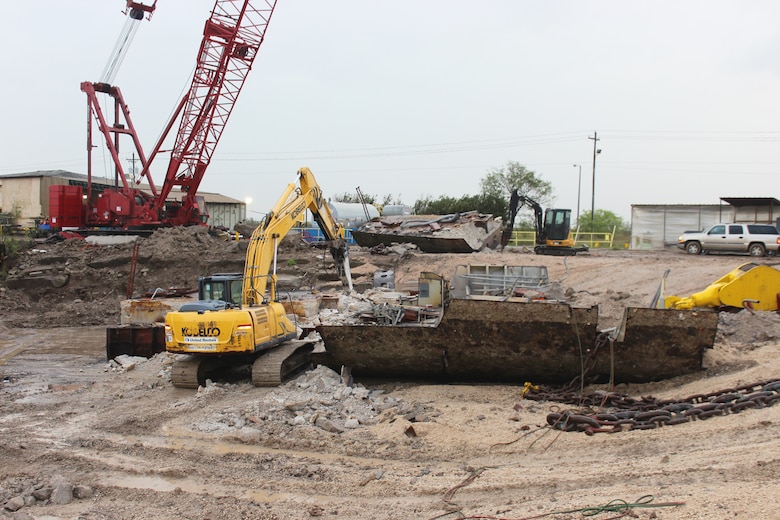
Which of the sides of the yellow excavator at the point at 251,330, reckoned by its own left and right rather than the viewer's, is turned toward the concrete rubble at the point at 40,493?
back

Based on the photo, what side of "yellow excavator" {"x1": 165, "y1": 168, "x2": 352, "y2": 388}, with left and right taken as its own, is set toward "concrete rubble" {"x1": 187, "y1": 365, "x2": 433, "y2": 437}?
right

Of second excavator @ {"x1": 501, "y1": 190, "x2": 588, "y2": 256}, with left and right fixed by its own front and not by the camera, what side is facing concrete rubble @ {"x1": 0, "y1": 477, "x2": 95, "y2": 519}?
left

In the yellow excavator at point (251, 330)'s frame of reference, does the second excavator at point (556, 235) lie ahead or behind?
ahead

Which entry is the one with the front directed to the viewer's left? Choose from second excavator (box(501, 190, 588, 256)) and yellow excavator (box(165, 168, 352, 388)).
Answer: the second excavator

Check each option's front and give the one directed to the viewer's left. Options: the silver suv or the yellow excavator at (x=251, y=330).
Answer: the silver suv

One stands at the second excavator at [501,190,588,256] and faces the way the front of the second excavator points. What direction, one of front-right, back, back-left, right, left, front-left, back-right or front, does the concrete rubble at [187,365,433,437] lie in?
left

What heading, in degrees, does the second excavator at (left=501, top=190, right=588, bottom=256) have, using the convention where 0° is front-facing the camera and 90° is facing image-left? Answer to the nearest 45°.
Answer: approximately 90°

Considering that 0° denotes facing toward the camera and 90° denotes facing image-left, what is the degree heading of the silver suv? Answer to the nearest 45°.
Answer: approximately 90°

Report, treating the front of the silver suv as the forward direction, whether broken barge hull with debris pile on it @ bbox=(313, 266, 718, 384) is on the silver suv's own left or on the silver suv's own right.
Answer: on the silver suv's own left

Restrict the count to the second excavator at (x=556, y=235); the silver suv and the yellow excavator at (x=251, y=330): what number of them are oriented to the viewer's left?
2

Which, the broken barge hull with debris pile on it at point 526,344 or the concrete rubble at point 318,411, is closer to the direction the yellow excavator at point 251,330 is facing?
the broken barge hull with debris pile on it

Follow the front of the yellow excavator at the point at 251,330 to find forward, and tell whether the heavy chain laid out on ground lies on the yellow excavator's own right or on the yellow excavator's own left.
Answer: on the yellow excavator's own right
